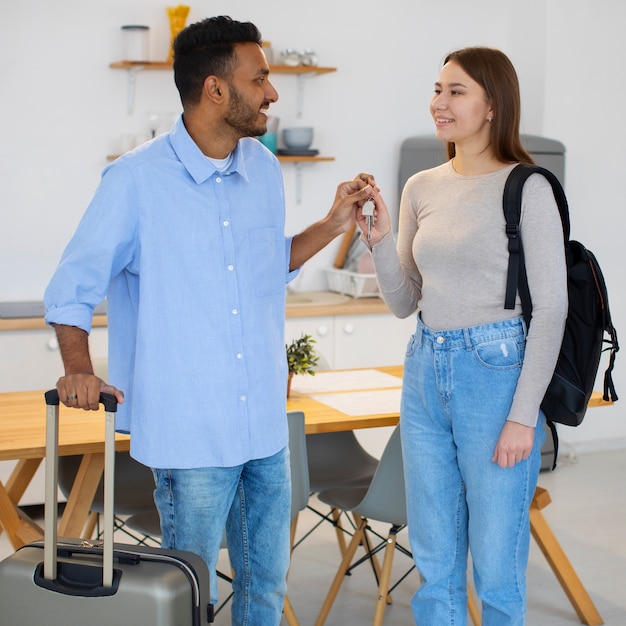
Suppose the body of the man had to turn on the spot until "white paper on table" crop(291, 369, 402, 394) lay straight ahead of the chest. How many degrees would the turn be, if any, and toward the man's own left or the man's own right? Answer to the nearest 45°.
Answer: approximately 135° to the man's own left

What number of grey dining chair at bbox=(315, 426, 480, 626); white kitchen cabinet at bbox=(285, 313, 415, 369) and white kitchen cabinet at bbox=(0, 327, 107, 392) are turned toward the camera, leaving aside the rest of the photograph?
2

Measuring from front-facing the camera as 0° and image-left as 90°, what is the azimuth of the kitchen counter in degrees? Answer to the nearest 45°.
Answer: approximately 0°

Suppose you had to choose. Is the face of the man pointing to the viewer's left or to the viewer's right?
to the viewer's right

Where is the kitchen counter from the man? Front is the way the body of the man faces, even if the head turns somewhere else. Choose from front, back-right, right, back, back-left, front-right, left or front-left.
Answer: back-left

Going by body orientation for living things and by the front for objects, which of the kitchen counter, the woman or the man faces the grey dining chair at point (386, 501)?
the kitchen counter

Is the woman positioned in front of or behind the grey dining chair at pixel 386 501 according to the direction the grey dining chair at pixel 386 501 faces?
behind

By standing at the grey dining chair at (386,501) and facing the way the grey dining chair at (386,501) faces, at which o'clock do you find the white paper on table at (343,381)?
The white paper on table is roughly at 1 o'clock from the grey dining chair.

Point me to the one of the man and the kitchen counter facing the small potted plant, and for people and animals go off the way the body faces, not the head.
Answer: the kitchen counter
